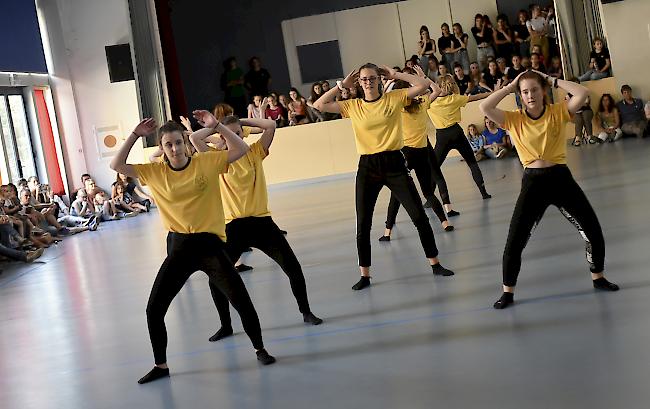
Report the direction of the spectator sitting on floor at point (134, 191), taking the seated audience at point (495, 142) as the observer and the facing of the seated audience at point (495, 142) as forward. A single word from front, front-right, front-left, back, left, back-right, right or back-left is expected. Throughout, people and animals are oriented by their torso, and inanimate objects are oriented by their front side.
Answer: right

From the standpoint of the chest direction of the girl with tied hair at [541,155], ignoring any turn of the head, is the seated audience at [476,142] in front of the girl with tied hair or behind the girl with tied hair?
behind

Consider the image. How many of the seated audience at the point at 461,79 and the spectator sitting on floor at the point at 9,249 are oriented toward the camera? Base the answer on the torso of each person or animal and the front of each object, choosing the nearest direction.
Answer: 1

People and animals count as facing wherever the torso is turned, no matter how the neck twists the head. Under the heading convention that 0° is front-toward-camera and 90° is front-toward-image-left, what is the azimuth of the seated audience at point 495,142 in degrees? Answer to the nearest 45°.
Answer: approximately 0°

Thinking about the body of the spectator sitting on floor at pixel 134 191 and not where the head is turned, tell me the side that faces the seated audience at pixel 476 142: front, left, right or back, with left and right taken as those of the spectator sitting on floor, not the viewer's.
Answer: front

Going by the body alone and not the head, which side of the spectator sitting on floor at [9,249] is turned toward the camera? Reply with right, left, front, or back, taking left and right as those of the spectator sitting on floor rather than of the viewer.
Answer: right

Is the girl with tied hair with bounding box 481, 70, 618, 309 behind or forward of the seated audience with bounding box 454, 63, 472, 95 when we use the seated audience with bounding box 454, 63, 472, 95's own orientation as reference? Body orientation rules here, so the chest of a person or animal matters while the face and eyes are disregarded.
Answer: forward

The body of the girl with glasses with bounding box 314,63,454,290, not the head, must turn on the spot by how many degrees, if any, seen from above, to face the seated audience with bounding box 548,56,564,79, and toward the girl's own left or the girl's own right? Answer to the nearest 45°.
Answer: approximately 180°

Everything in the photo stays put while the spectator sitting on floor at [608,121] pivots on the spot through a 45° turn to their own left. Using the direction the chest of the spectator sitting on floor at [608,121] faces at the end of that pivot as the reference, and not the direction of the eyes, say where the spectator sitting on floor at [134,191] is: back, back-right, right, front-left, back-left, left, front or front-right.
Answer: back-right

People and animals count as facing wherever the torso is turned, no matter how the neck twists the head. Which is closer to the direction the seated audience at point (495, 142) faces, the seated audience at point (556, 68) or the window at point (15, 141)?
the window

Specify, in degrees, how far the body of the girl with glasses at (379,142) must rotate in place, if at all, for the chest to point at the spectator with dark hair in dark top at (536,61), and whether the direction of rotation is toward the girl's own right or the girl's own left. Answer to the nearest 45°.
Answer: approximately 180°

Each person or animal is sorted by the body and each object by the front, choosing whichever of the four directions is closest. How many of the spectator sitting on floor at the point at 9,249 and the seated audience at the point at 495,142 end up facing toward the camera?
1

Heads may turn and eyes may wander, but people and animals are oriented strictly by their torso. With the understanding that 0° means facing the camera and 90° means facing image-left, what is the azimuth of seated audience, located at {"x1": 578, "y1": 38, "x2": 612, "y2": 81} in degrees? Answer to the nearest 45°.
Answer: approximately 45°
